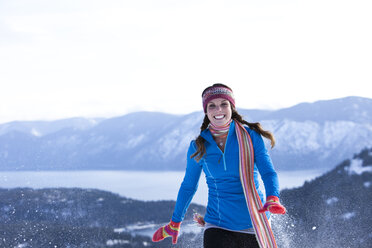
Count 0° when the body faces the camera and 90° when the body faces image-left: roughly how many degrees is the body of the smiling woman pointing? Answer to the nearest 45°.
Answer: approximately 0°
